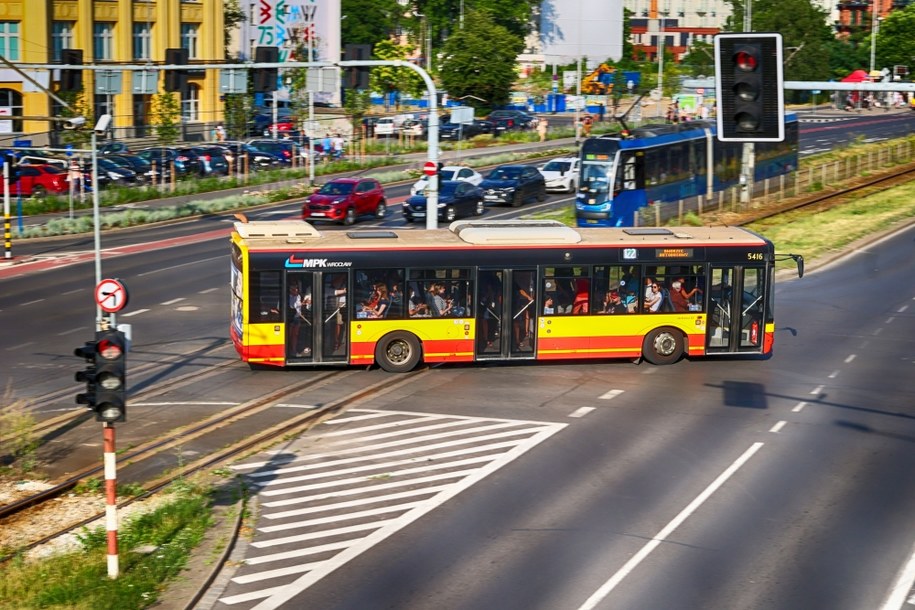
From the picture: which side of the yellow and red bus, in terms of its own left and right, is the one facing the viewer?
right

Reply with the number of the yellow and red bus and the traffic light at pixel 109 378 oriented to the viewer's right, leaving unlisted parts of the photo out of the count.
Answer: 1

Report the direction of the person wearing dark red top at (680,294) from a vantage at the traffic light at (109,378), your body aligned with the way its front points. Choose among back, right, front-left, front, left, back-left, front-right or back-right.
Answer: back-left

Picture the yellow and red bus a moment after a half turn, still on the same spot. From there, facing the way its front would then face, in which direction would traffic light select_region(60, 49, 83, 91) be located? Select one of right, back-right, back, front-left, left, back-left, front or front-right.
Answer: front-right

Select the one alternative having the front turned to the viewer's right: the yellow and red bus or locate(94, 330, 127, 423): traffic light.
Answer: the yellow and red bus

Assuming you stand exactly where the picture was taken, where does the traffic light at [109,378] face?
facing the viewer

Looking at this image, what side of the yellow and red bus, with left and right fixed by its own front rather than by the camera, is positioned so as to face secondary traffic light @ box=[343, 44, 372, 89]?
left

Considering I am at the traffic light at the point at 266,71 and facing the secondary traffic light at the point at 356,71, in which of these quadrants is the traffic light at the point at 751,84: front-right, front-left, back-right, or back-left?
front-right

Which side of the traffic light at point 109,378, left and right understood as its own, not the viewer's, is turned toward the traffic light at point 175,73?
back

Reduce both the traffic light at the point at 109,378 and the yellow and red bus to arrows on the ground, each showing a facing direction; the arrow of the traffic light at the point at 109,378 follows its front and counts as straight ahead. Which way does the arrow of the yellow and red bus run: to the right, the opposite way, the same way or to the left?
to the left

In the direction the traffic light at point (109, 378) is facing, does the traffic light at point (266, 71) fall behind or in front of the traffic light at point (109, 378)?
behind
